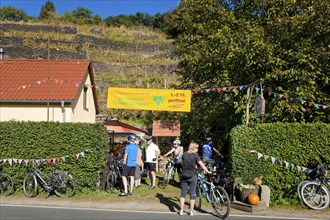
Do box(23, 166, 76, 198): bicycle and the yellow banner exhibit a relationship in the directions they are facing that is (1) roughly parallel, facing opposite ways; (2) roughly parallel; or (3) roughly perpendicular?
roughly perpendicular

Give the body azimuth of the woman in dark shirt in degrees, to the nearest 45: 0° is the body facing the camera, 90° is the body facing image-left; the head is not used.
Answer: approximately 225°

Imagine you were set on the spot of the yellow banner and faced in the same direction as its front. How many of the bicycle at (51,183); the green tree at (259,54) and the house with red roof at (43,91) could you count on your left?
1

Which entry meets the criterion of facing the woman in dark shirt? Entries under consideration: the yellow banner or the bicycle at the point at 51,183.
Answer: the yellow banner

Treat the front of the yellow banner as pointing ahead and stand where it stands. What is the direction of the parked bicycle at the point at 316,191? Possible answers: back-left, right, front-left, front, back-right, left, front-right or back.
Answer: front-left
